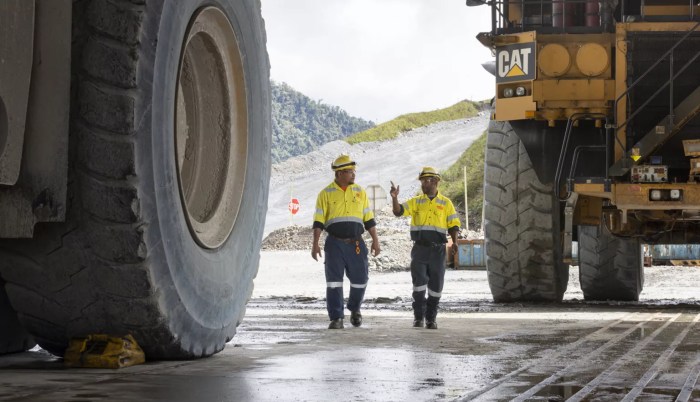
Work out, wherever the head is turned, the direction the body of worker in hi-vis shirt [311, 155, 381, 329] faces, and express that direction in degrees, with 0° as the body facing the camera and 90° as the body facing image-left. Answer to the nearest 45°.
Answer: approximately 0°

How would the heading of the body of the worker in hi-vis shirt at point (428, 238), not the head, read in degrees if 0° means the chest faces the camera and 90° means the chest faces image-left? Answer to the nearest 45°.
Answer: approximately 0°

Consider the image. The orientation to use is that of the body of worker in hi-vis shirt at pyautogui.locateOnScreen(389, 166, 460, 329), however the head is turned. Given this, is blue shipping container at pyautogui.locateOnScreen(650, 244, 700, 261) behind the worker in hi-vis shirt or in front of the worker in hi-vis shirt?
behind
